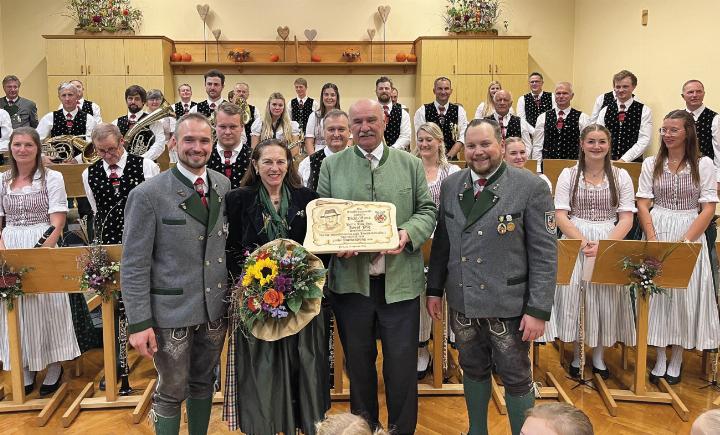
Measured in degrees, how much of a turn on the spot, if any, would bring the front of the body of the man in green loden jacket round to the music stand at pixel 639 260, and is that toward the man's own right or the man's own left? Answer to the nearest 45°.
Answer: approximately 135° to the man's own left

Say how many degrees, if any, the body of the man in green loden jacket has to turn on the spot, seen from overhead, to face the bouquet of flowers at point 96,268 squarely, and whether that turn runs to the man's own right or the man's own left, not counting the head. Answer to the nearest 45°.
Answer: approximately 90° to the man's own right

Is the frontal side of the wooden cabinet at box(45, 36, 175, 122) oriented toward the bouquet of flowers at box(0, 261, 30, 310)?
yes

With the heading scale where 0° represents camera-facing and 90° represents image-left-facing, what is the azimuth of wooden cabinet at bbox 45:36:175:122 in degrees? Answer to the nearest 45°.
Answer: approximately 0°

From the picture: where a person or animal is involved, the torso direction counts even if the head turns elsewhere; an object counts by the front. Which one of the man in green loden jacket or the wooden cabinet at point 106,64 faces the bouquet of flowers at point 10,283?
the wooden cabinet

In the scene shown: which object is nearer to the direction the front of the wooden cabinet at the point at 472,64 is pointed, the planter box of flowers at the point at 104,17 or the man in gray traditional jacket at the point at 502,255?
the man in gray traditional jacket
